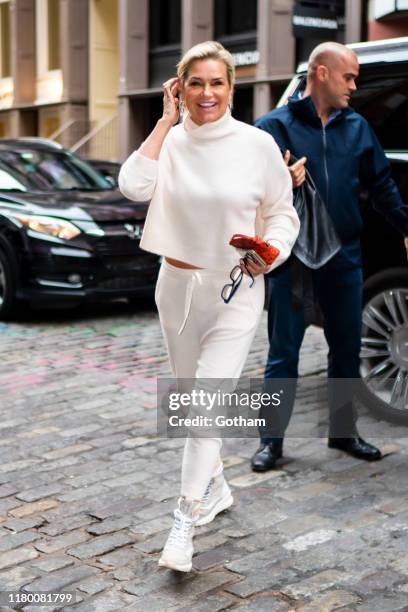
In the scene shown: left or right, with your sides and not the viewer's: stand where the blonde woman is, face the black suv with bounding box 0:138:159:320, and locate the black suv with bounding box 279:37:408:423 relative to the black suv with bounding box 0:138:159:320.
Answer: right

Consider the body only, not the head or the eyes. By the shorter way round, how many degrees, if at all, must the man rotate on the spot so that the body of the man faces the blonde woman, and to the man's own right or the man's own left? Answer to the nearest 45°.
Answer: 0° — they already face them

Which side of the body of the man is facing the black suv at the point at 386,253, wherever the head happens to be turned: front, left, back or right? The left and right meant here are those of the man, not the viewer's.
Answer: back

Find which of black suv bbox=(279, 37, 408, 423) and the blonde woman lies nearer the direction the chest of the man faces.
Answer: the blonde woman

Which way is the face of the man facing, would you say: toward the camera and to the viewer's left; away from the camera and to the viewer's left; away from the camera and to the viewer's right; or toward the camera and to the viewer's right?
toward the camera and to the viewer's right

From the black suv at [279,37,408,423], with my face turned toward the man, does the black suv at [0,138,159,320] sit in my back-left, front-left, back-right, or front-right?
back-right
